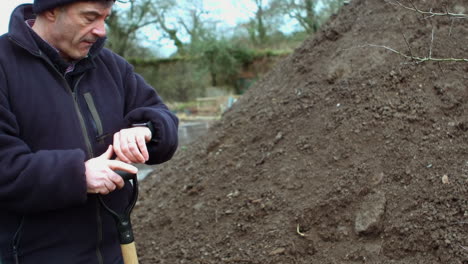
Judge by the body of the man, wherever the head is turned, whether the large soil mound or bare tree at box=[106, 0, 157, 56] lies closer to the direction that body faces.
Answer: the large soil mound

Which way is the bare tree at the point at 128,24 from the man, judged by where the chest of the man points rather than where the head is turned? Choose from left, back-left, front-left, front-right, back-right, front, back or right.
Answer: back-left

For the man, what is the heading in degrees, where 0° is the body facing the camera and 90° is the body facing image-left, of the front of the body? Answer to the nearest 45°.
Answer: approximately 315°

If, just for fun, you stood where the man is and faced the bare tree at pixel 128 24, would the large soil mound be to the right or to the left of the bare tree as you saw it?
right

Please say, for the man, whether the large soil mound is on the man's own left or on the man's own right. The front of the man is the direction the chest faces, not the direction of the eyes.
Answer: on the man's own left

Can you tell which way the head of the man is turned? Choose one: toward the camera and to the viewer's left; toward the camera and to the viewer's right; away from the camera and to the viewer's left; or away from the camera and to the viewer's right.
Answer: toward the camera and to the viewer's right
